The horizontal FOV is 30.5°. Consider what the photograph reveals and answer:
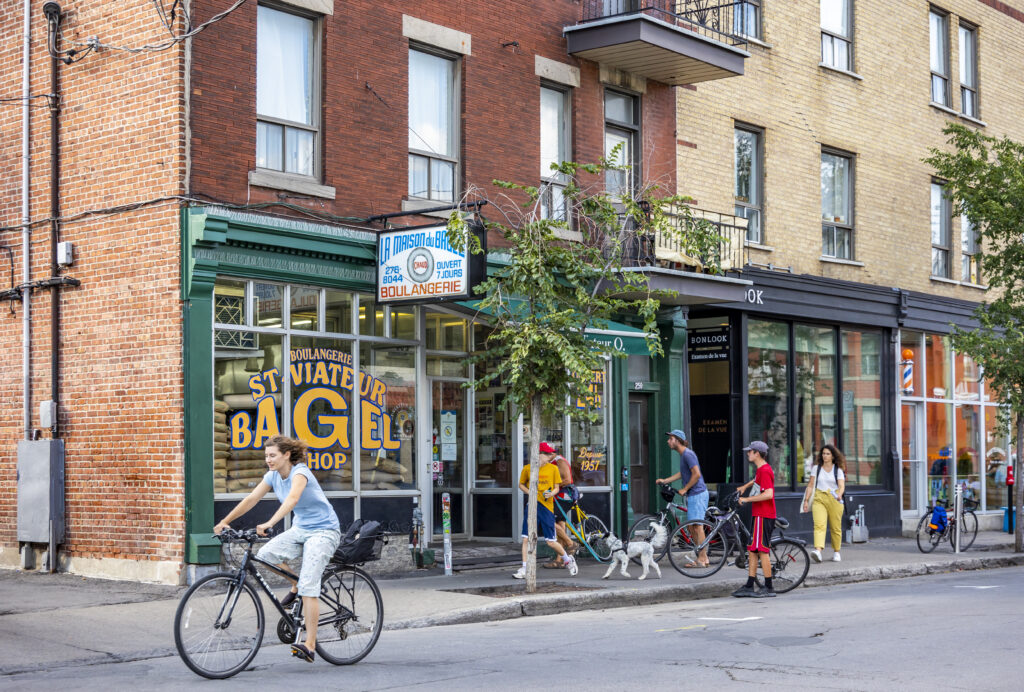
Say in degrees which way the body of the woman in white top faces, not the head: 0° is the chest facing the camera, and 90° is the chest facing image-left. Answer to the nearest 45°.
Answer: approximately 0°

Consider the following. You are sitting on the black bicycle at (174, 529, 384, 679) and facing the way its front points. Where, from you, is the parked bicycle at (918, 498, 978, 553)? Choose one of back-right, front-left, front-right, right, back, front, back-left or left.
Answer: back

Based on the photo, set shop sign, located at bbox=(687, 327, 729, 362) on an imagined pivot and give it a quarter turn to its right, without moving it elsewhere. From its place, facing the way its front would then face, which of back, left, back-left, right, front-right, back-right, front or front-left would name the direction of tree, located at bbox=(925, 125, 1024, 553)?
back

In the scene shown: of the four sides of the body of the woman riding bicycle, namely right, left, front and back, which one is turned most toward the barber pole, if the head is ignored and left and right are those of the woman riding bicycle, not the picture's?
back

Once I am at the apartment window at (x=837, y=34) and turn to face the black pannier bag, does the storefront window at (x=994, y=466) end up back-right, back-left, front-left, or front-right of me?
back-left

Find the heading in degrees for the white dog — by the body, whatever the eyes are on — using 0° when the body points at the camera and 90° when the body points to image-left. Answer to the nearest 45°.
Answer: approximately 90°

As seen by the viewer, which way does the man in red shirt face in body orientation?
to the viewer's left

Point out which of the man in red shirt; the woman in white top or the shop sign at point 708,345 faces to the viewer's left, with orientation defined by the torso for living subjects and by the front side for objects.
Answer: the man in red shirt

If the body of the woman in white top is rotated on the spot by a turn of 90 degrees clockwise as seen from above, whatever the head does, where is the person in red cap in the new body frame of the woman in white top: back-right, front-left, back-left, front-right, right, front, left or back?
front-left

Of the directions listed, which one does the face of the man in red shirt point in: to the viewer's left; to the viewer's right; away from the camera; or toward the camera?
to the viewer's left

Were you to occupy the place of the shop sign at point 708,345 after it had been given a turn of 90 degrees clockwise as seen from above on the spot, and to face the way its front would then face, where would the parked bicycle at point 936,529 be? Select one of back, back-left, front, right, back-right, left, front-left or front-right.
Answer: back
